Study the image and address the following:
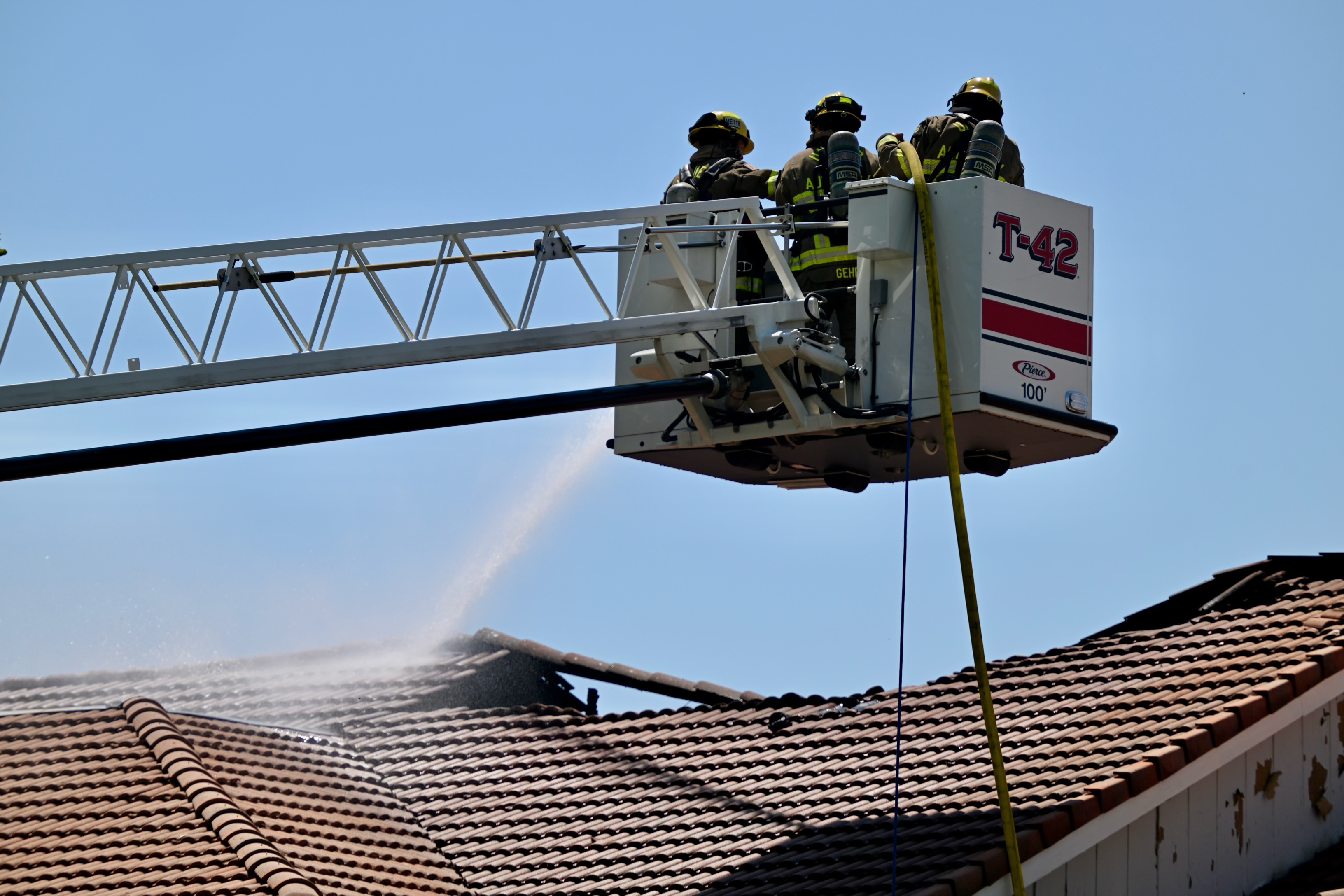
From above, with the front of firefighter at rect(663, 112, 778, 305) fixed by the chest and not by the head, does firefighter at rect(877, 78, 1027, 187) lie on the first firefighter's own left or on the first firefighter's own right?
on the first firefighter's own right

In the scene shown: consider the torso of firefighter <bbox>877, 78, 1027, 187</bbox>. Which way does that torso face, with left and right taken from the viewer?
facing away from the viewer and to the left of the viewer

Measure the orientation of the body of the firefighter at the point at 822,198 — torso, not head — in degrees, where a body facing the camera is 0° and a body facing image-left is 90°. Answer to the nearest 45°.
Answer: approximately 135°

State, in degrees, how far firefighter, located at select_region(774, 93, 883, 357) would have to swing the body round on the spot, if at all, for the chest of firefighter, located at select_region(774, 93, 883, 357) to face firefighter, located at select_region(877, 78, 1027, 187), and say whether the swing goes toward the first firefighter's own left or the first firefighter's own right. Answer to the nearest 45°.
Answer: approximately 135° to the first firefighter's own right
